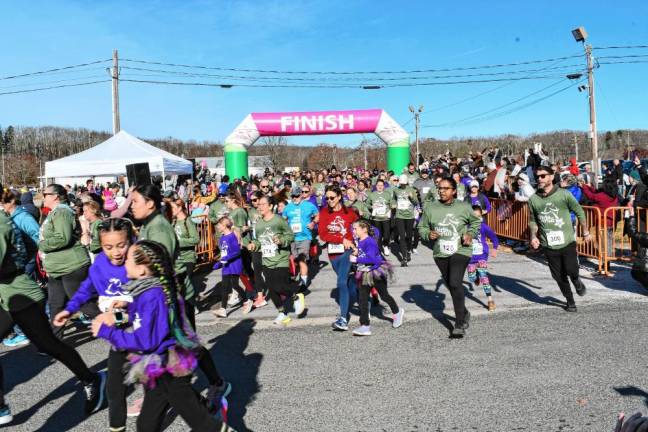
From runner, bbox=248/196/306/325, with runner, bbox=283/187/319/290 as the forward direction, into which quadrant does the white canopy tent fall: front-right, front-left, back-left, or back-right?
front-left

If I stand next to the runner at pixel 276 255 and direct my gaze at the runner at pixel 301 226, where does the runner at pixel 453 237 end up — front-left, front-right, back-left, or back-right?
back-right

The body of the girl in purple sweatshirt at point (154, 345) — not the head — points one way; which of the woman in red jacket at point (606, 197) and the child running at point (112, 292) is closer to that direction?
the child running

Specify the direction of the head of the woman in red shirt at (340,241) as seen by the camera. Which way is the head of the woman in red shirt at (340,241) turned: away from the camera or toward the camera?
toward the camera

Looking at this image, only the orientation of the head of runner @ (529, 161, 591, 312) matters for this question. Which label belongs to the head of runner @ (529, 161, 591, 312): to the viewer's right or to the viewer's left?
to the viewer's left

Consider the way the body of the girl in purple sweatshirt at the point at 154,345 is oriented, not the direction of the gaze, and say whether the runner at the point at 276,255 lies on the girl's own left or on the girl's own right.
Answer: on the girl's own right

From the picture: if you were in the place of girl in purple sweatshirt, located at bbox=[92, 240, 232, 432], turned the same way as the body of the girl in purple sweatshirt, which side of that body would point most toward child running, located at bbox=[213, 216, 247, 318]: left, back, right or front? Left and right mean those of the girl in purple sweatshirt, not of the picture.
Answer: right

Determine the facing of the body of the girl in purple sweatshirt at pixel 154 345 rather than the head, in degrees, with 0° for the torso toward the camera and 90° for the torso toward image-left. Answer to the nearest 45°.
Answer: approximately 90°
